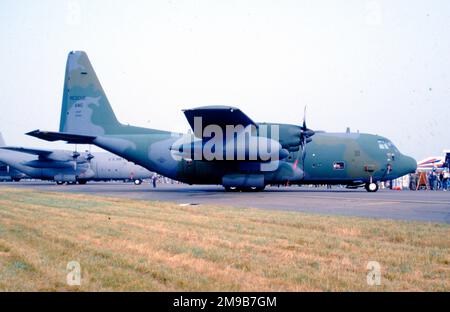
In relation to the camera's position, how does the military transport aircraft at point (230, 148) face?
facing to the right of the viewer
